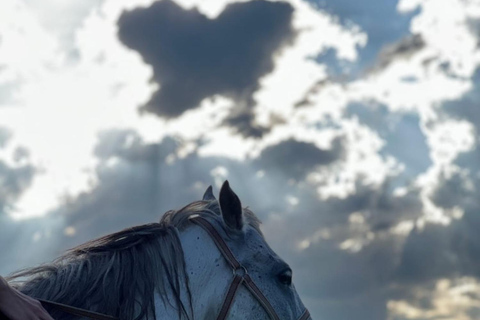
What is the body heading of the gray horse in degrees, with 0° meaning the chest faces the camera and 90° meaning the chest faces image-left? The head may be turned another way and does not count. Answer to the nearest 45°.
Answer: approximately 270°
